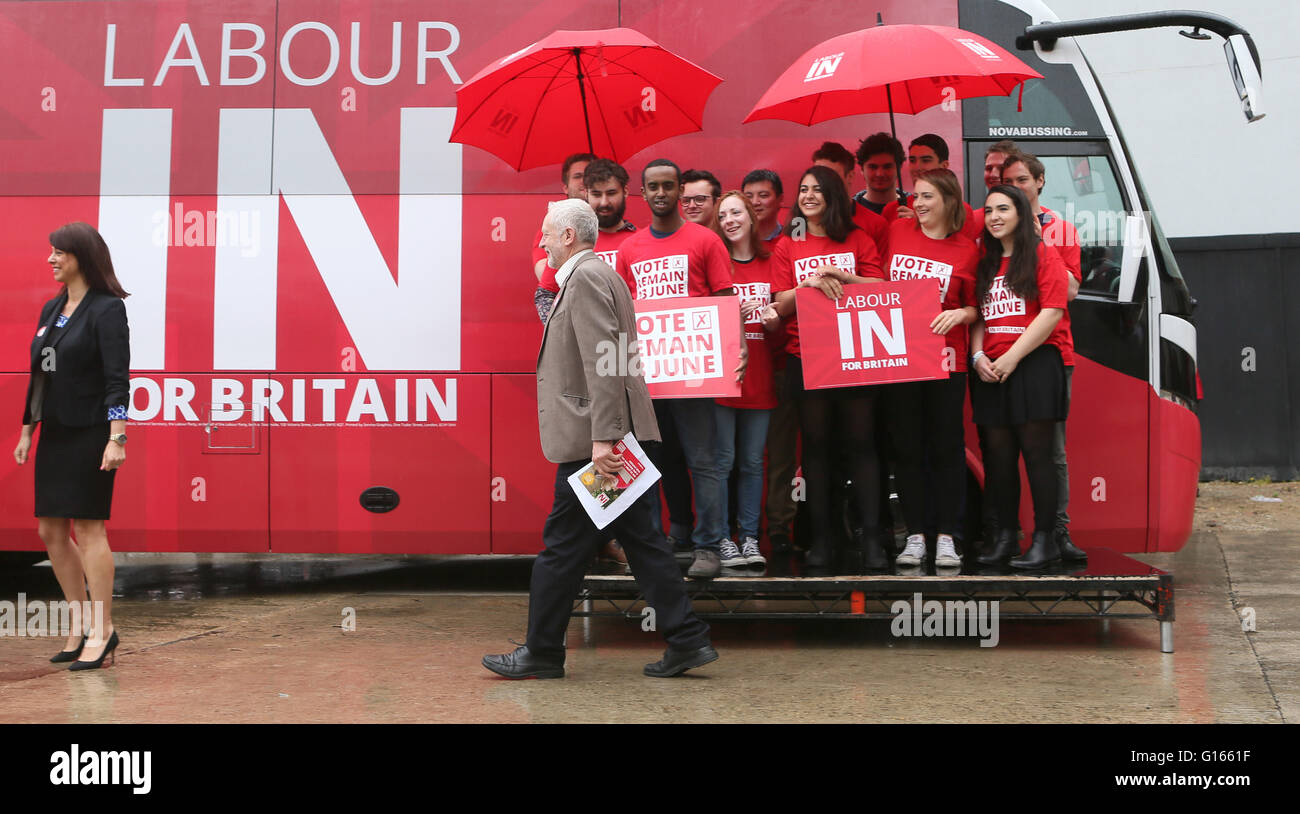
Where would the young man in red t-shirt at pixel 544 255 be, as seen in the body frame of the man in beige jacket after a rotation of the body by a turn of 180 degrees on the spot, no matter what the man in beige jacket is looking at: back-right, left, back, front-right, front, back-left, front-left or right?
left

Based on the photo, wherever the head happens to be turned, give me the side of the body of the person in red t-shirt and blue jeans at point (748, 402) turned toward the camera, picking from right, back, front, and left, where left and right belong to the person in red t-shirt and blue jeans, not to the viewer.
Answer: front

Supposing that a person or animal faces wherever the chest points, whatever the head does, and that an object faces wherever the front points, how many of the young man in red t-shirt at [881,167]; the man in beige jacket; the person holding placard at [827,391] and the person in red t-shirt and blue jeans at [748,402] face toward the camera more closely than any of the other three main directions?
3

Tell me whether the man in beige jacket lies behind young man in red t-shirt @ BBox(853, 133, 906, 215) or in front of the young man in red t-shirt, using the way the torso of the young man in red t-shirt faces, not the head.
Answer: in front

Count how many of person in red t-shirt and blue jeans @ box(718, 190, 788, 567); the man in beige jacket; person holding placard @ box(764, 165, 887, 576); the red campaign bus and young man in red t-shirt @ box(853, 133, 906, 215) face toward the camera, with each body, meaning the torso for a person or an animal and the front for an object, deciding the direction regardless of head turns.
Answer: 3

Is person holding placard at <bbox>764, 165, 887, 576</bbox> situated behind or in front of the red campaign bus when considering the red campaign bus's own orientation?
in front

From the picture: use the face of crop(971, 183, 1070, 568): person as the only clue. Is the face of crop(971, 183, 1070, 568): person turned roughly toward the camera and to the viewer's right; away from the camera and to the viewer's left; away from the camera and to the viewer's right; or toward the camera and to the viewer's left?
toward the camera and to the viewer's left

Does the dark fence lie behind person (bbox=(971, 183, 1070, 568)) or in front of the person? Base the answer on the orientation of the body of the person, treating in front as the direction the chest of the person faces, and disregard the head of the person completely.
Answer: behind

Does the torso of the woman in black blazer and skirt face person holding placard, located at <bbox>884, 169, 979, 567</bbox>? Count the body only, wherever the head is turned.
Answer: no

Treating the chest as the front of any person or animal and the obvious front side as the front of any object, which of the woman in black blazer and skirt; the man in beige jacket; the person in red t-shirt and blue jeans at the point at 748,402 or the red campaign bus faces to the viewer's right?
the red campaign bus

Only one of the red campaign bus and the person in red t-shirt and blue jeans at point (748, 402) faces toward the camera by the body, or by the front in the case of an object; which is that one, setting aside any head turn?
the person in red t-shirt and blue jeans

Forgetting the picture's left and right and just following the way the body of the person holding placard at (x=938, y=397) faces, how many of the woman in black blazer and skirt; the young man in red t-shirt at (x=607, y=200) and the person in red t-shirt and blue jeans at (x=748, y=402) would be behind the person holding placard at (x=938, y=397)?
0

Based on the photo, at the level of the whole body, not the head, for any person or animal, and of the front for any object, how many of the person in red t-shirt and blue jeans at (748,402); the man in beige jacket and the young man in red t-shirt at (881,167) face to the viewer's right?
0
